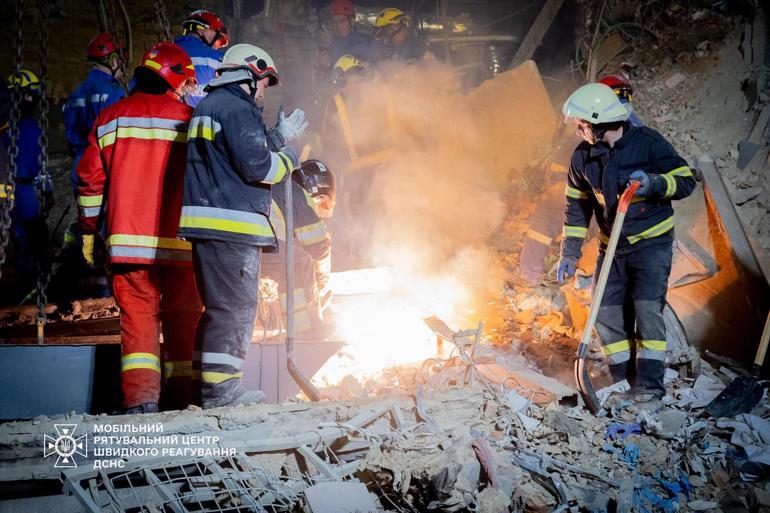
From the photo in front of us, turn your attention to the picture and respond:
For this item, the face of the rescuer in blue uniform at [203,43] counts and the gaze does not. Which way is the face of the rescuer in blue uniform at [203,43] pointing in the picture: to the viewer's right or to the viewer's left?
to the viewer's right

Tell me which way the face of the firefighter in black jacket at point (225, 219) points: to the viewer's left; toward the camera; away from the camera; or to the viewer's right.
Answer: to the viewer's right

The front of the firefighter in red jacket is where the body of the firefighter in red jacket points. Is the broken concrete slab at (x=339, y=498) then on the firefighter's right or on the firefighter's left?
on the firefighter's right

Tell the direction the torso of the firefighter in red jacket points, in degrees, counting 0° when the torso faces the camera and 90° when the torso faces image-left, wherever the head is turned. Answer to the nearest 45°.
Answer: approximately 225°

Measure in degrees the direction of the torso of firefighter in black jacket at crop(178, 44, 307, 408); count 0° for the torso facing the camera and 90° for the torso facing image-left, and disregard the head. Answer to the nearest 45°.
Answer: approximately 270°

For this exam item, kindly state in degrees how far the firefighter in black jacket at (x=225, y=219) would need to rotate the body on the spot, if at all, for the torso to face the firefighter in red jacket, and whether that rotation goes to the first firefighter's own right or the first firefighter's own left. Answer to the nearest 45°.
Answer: approximately 135° to the first firefighter's own left

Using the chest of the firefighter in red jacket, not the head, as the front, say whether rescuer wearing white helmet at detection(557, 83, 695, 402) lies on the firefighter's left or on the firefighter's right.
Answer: on the firefighter's right

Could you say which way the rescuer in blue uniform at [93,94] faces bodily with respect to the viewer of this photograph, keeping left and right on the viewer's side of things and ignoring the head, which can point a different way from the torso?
facing away from the viewer and to the right of the viewer

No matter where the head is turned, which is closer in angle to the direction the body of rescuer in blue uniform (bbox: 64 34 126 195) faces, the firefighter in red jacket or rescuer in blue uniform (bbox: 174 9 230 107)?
the rescuer in blue uniform

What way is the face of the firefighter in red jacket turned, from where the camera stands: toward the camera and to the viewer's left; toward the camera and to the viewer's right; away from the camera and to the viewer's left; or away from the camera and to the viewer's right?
away from the camera and to the viewer's right

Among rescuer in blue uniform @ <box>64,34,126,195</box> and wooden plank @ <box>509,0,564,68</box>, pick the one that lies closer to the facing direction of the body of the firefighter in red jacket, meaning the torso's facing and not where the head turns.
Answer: the wooden plank

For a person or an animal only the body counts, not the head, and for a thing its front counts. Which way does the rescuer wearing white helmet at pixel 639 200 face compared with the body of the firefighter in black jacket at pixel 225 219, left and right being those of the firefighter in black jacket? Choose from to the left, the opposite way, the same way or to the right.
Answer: the opposite way

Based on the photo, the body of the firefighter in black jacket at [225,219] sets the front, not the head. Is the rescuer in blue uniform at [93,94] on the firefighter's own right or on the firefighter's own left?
on the firefighter's own left

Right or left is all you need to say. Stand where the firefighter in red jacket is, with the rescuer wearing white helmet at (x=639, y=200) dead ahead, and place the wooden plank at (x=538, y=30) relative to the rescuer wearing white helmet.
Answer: left

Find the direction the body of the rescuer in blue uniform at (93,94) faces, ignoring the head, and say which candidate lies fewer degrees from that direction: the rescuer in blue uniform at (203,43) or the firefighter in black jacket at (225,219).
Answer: the rescuer in blue uniform
